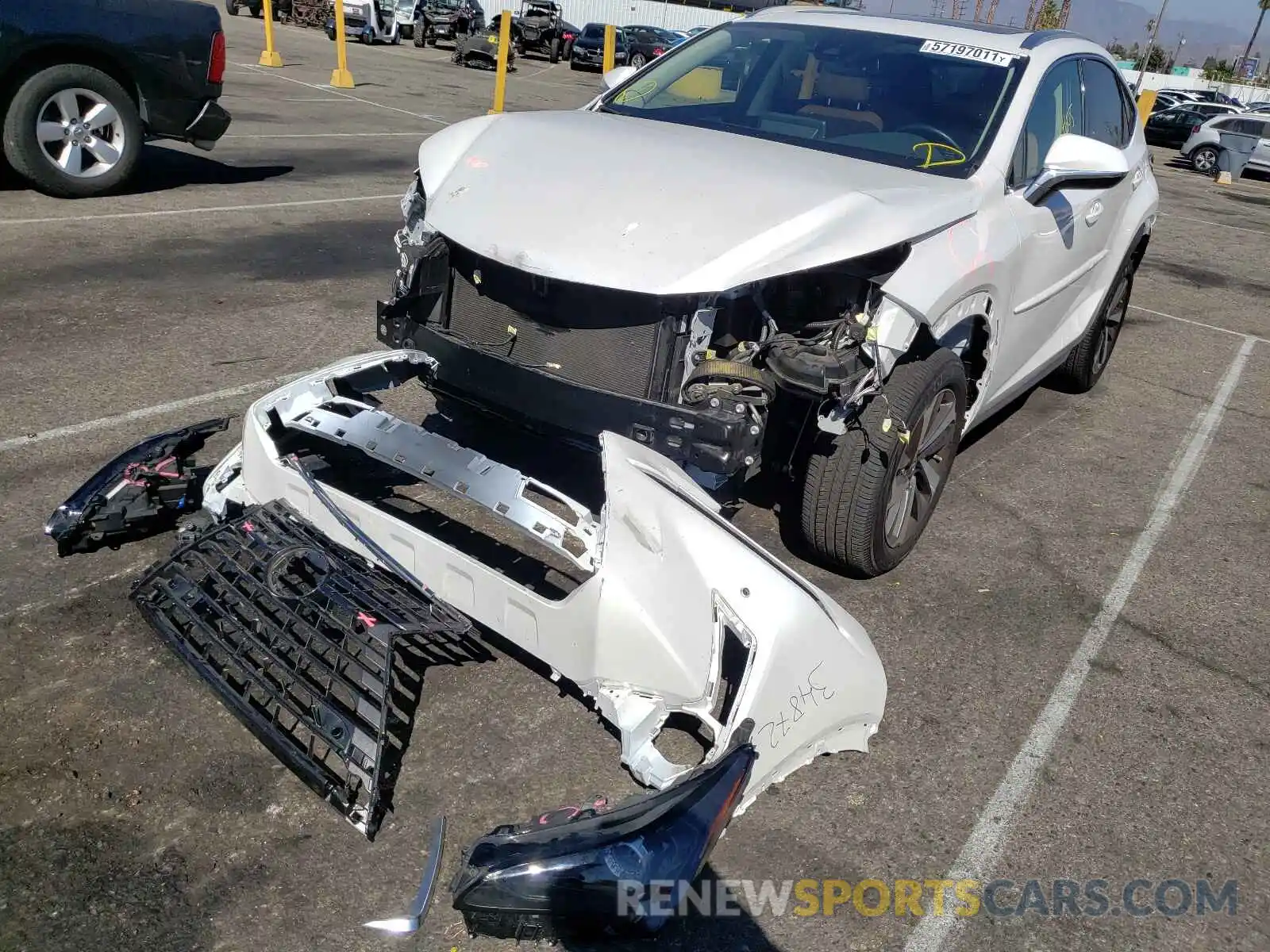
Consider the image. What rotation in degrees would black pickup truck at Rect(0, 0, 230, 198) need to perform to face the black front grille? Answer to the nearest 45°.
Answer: approximately 90° to its left

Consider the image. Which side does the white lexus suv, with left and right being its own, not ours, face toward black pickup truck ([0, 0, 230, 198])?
right

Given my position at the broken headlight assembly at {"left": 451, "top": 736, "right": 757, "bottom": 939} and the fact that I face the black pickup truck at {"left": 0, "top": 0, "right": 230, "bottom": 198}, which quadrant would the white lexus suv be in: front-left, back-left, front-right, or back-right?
front-right

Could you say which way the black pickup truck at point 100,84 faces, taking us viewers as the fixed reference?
facing to the left of the viewer

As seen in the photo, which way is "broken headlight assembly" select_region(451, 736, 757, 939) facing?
toward the camera

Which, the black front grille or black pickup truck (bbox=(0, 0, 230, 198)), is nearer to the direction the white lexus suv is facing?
the black front grille

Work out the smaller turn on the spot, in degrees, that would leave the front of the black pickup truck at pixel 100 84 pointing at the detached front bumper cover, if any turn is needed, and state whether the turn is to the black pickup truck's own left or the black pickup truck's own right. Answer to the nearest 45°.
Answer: approximately 90° to the black pickup truck's own left

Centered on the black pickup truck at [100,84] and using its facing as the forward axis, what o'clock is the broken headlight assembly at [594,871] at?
The broken headlight assembly is roughly at 9 o'clock from the black pickup truck.

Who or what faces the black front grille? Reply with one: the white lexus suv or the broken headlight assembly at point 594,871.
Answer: the white lexus suv

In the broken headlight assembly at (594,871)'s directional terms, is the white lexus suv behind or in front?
behind

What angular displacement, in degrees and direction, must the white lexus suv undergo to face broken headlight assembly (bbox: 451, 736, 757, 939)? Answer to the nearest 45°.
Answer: approximately 45° to its left

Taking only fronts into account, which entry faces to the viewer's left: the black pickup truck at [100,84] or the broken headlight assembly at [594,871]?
the black pickup truck
